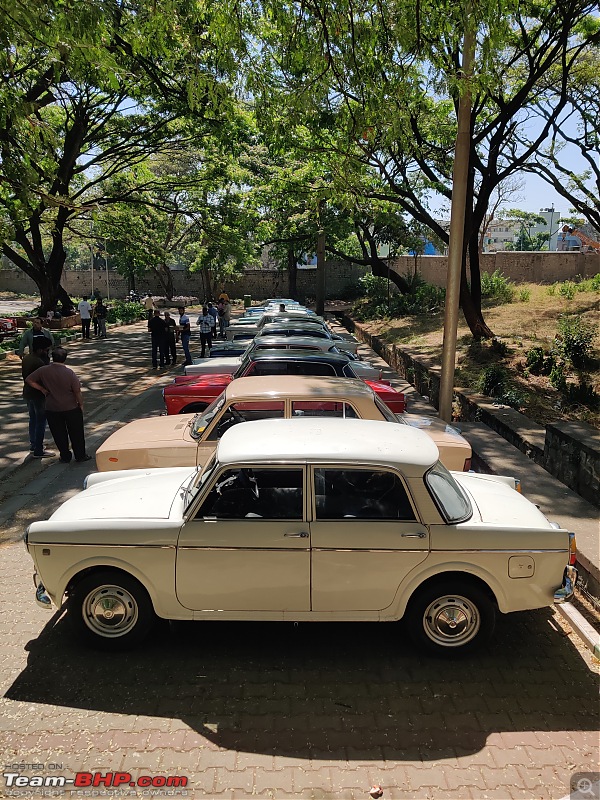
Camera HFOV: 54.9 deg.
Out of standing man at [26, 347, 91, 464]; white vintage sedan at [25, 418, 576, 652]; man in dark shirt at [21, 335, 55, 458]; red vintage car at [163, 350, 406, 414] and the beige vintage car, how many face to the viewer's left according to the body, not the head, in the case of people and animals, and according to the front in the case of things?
3

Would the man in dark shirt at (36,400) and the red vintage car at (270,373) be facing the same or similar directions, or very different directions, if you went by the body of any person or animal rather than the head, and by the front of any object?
very different directions

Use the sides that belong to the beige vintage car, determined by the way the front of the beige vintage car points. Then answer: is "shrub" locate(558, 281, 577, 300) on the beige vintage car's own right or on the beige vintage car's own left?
on the beige vintage car's own right

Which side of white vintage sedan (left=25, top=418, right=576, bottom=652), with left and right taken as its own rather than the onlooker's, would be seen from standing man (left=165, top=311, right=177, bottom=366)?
right

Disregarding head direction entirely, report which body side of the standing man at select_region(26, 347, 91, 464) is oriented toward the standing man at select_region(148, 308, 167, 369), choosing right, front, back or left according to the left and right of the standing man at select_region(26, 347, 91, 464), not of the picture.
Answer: front

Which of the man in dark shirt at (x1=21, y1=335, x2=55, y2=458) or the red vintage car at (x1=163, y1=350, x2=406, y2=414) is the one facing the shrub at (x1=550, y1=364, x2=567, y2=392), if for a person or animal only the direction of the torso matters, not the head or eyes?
the man in dark shirt

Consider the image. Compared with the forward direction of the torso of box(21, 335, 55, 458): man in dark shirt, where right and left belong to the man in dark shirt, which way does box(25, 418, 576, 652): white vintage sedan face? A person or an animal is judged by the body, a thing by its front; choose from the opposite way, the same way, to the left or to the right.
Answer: the opposite way

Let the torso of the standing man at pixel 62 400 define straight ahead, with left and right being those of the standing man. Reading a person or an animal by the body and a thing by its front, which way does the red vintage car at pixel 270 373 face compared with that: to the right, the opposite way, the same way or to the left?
to the left

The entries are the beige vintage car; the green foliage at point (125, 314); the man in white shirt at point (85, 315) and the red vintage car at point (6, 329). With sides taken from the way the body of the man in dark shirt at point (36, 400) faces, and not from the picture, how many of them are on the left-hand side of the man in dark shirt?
3

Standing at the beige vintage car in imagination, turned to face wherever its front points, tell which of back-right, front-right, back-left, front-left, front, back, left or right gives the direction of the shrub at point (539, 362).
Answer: back-right

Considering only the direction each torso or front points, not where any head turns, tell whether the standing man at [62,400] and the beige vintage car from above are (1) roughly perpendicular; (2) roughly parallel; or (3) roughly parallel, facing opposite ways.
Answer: roughly perpendicular

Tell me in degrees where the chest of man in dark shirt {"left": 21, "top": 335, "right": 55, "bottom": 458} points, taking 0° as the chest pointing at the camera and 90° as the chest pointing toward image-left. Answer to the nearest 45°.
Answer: approximately 270°

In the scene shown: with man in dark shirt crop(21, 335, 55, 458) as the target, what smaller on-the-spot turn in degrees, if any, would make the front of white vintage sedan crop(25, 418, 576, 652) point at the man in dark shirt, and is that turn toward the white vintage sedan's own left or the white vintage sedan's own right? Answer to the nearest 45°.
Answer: approximately 45° to the white vintage sedan's own right

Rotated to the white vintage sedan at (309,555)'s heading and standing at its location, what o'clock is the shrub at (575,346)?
The shrub is roughly at 4 o'clock from the white vintage sedan.

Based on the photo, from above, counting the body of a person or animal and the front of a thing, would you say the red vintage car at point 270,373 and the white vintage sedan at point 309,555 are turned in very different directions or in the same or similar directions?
same or similar directions

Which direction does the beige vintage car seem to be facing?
to the viewer's left

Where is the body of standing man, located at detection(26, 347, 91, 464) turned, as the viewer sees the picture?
away from the camera

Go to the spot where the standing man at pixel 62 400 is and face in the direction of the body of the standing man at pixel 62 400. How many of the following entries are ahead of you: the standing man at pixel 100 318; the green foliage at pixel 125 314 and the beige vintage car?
2
